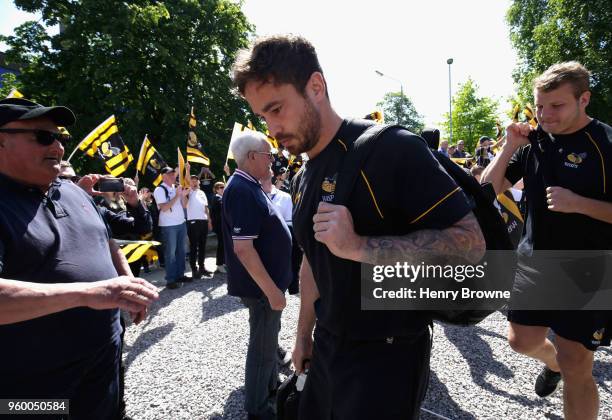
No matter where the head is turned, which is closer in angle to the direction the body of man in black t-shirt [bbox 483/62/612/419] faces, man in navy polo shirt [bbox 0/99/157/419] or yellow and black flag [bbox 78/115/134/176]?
the man in navy polo shirt

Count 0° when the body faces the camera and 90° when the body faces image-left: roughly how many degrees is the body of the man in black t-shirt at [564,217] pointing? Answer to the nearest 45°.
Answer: approximately 45°

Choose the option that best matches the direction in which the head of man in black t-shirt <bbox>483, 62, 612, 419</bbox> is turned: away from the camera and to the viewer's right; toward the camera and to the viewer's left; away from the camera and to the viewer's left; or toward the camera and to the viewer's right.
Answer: toward the camera and to the viewer's left

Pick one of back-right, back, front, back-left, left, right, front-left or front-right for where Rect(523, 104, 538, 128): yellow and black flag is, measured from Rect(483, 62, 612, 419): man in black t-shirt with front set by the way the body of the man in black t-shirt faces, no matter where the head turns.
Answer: back-right

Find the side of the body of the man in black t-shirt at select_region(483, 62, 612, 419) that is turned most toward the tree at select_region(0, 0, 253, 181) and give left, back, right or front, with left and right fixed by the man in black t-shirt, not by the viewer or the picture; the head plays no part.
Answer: right

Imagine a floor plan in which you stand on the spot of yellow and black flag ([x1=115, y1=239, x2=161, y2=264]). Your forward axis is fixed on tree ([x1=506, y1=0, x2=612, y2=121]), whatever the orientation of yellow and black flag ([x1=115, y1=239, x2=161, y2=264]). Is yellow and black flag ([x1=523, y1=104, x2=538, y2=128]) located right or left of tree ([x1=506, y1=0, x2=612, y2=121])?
right
